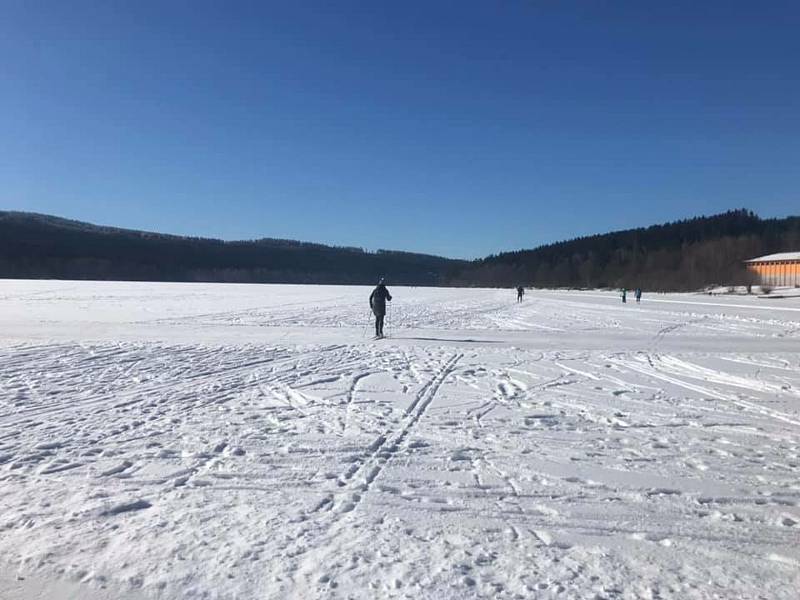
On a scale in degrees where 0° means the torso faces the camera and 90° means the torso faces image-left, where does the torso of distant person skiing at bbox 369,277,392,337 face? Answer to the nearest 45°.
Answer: approximately 180°
